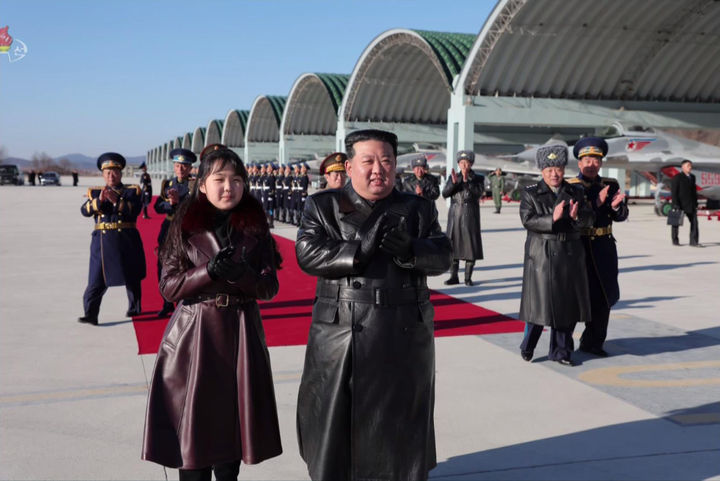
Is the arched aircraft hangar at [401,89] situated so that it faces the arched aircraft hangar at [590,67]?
no

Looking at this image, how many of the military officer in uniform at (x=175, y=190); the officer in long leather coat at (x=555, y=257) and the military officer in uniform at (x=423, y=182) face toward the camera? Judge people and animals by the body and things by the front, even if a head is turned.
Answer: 3

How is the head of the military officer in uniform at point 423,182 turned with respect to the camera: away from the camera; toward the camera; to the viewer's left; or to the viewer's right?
toward the camera

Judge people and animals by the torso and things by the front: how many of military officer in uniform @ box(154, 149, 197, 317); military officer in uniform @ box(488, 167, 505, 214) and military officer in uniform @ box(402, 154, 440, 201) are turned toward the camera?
3

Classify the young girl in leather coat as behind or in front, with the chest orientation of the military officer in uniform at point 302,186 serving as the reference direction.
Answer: in front

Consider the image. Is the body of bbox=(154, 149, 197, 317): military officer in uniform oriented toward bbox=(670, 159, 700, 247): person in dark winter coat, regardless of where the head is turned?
no

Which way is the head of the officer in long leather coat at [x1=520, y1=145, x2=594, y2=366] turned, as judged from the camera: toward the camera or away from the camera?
toward the camera

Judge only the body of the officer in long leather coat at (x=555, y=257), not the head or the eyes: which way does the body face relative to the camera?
toward the camera

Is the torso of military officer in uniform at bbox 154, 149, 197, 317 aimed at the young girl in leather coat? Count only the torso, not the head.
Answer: yes

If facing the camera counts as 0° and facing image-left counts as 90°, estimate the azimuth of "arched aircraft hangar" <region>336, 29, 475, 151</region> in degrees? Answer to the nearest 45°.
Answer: approximately 45°

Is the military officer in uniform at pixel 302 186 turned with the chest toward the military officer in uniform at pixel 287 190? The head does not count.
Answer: no

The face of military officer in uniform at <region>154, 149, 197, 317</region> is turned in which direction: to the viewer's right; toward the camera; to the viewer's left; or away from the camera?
toward the camera

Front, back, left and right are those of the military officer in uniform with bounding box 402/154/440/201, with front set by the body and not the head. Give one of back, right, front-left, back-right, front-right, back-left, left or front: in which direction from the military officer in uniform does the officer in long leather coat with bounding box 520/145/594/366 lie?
front

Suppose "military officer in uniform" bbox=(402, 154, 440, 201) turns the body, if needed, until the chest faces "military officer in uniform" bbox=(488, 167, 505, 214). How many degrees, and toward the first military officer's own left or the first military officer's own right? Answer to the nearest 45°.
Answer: approximately 180°

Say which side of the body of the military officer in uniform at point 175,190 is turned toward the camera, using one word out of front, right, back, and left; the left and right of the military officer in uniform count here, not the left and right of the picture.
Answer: front
